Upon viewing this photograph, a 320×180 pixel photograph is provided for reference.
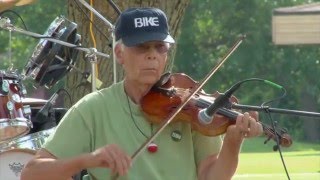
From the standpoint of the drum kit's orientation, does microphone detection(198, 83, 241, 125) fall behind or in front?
in front

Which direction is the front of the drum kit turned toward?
toward the camera
